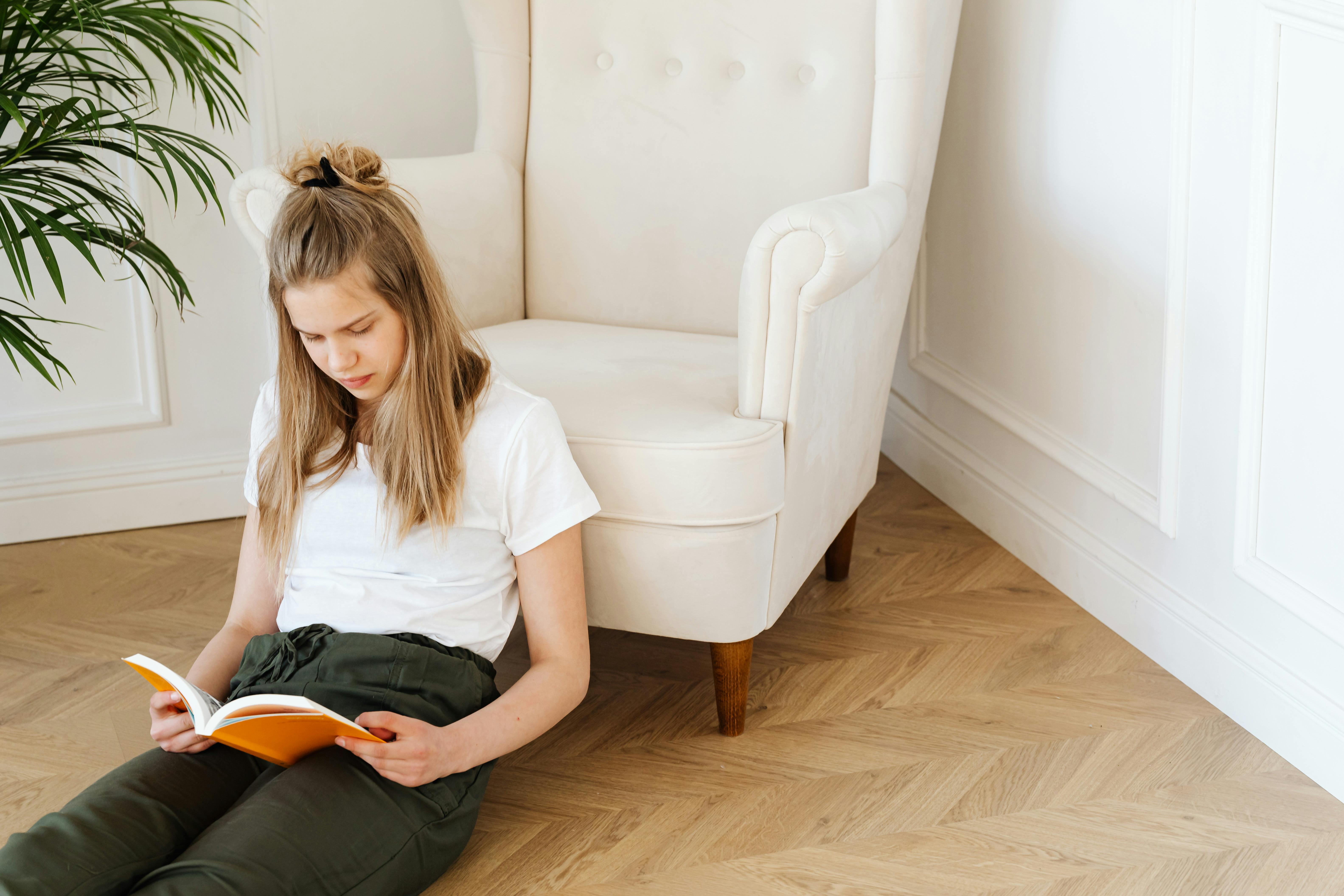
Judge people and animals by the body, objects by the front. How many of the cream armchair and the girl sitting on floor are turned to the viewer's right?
0

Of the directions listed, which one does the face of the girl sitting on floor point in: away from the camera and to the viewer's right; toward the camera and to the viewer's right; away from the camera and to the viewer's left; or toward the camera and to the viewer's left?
toward the camera and to the viewer's left

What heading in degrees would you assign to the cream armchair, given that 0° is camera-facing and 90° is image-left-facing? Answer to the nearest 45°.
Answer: approximately 45°

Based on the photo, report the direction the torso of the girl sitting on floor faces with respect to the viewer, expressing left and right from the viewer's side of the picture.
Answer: facing the viewer and to the left of the viewer

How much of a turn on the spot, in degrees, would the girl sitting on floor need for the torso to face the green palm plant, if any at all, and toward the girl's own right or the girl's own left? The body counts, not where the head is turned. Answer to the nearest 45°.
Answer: approximately 135° to the girl's own right

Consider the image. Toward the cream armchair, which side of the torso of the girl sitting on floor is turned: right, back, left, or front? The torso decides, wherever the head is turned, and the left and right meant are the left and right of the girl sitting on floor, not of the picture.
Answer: back
